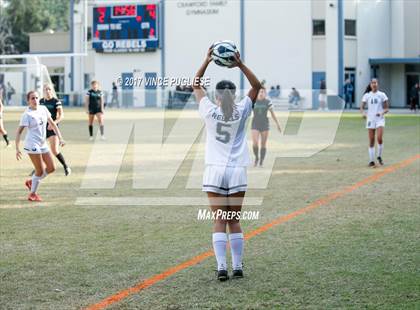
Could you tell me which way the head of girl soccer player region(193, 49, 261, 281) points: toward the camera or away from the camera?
away from the camera

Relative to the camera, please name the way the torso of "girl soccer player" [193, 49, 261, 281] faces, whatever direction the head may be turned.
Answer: away from the camera

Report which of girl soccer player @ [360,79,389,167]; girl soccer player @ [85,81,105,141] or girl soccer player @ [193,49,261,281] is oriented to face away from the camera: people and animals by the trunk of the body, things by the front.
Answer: girl soccer player @ [193,49,261,281]

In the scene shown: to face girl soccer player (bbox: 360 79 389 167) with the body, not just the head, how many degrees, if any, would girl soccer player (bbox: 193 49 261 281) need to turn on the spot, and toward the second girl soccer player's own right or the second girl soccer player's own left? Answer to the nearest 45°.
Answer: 0° — they already face them
